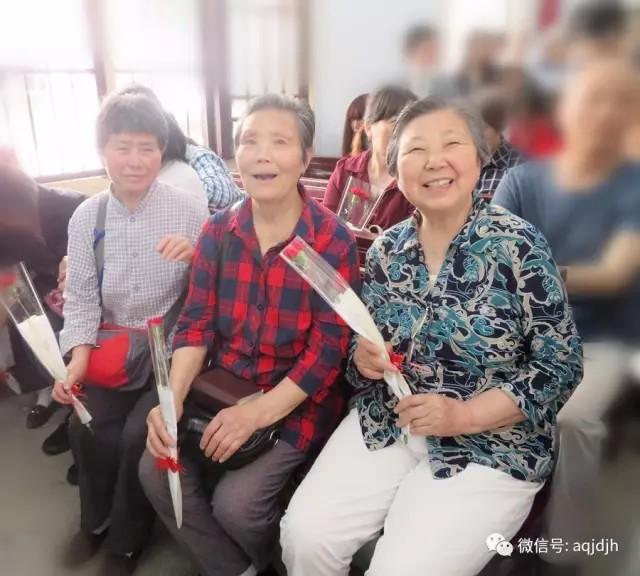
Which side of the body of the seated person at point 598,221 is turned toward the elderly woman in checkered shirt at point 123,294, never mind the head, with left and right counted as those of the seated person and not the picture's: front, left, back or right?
right

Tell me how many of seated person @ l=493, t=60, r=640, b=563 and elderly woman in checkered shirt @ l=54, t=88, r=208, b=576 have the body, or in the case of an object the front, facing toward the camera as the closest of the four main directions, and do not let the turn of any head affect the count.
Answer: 2

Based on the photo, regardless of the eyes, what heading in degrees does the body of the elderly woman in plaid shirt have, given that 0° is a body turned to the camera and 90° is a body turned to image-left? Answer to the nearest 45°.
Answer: approximately 45°

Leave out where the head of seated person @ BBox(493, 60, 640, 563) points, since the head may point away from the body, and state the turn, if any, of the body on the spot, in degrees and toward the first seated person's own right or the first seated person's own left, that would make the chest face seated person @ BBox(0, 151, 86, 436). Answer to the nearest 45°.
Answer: approximately 90° to the first seated person's own right

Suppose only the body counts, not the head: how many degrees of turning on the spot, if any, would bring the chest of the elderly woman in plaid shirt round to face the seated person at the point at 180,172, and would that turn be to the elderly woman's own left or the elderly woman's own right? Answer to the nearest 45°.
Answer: approximately 135° to the elderly woman's own right

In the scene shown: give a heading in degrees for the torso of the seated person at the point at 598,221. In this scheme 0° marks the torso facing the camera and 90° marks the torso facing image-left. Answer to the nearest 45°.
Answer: approximately 0°

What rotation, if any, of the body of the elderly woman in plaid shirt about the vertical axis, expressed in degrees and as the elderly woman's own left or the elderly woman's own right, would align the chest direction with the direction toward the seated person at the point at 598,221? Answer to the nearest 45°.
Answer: approximately 90° to the elderly woman's own left

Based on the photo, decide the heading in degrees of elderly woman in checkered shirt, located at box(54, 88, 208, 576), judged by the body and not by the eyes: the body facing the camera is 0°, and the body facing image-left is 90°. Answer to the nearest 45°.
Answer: approximately 0°

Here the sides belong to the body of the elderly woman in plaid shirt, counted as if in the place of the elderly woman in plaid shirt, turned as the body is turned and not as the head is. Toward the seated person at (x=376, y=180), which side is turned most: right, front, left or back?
back
